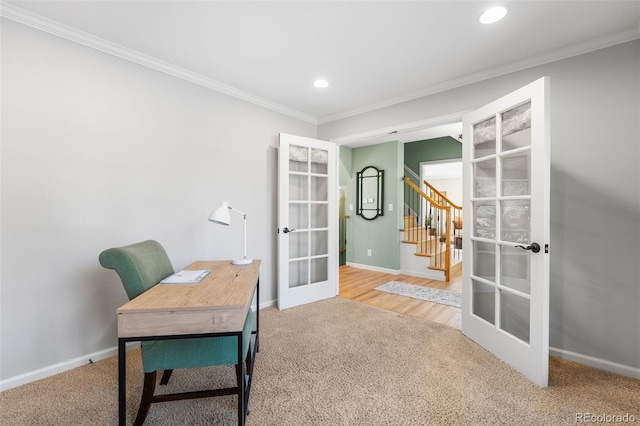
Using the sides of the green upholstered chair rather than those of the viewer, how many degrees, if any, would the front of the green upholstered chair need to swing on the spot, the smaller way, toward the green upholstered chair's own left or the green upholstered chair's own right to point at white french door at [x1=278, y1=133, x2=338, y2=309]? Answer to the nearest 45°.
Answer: approximately 45° to the green upholstered chair's own left

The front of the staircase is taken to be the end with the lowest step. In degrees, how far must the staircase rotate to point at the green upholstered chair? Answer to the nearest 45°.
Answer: approximately 45° to its right

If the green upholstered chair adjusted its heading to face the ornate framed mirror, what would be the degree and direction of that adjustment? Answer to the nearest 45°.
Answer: approximately 45° to its left

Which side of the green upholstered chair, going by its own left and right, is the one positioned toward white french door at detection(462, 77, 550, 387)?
front

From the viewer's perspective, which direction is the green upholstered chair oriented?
to the viewer's right

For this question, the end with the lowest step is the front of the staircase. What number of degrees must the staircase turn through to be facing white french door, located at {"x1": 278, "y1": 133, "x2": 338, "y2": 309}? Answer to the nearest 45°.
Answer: approximately 90° to its right

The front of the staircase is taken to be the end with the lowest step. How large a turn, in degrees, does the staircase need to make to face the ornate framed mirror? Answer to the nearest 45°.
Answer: approximately 135° to its right

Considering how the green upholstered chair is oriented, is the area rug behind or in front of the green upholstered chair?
in front

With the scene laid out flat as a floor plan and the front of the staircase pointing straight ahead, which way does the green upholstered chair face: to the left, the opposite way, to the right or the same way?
to the left

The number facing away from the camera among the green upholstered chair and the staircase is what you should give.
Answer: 0

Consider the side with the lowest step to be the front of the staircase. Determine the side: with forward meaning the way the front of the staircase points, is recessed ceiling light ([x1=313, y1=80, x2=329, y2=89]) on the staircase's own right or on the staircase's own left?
on the staircase's own right

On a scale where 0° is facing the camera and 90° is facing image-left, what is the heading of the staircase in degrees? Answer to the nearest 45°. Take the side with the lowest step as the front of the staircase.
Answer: approximately 315°

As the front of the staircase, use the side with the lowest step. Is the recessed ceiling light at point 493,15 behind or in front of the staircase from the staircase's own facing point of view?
in front
